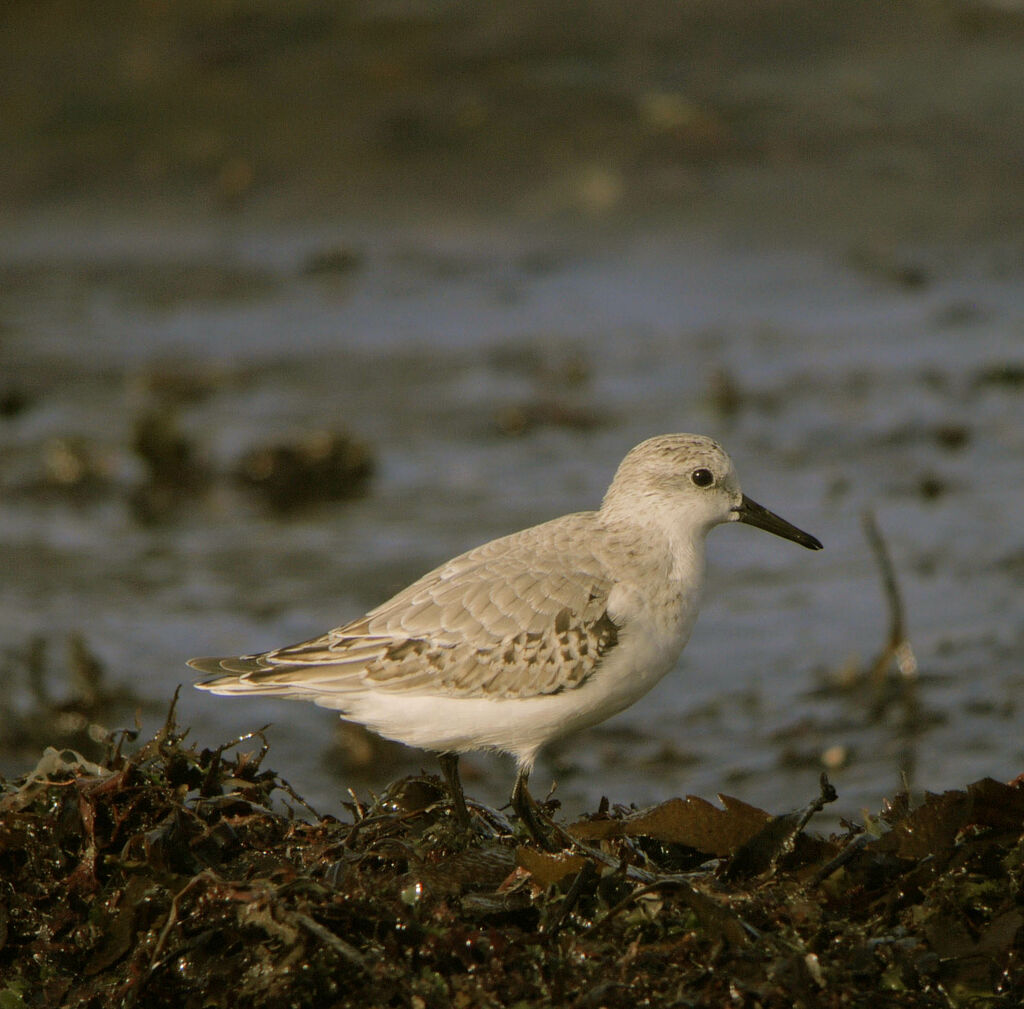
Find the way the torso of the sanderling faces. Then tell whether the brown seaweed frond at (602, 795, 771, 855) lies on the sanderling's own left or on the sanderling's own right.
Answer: on the sanderling's own right

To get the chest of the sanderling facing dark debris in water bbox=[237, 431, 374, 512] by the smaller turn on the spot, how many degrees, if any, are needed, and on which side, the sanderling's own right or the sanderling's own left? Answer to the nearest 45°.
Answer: approximately 90° to the sanderling's own left

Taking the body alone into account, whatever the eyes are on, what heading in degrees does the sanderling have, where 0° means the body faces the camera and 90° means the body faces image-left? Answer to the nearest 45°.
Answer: approximately 270°

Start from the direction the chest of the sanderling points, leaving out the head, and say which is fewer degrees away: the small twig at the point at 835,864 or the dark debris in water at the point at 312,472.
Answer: the small twig

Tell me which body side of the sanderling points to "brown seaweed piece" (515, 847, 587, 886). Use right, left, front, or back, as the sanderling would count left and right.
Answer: right

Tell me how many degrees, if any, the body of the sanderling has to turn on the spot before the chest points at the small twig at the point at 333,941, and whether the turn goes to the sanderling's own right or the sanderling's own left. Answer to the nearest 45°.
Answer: approximately 90° to the sanderling's own right
